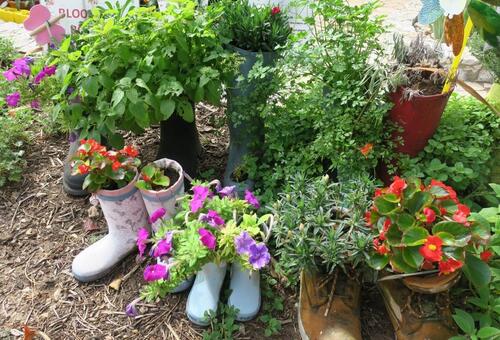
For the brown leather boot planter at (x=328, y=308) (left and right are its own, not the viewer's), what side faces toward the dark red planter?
back

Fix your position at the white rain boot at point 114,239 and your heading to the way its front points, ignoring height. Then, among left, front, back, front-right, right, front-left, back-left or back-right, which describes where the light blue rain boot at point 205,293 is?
left

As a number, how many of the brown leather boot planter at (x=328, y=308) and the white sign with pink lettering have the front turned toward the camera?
2

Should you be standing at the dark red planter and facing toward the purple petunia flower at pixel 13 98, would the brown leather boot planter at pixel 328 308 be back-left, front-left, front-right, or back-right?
front-left

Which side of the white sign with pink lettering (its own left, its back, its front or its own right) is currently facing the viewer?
front

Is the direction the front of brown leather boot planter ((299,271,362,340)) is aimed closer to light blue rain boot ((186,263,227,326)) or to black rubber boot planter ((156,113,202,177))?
the light blue rain boot

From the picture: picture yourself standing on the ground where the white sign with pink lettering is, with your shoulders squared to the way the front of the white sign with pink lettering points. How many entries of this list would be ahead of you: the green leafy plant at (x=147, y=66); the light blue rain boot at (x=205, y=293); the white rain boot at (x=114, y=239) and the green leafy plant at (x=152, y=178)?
4

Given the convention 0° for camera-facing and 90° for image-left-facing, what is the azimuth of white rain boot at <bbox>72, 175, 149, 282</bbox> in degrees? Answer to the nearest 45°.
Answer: approximately 45°

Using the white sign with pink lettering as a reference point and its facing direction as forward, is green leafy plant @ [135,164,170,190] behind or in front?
in front

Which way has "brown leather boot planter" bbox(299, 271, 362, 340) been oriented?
toward the camera
